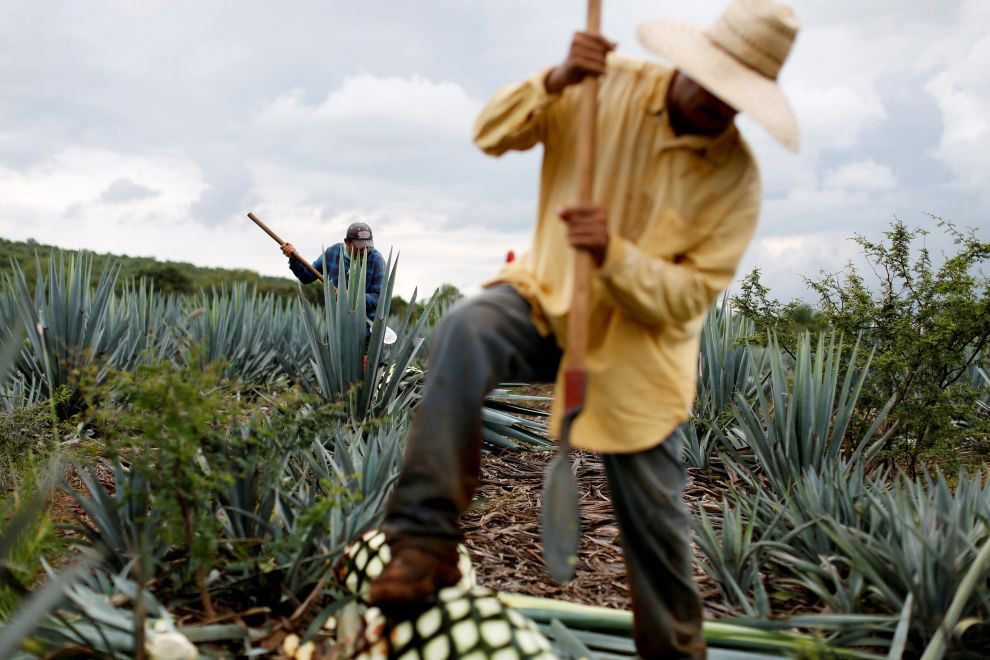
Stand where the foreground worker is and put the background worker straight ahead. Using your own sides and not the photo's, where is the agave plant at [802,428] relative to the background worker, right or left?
right

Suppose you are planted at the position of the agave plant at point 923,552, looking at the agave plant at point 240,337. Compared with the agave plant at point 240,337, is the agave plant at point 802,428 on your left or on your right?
right

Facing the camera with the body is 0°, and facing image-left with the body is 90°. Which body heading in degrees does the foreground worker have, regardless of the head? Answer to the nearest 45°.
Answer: approximately 45°

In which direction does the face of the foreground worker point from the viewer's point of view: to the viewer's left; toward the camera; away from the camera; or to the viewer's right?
toward the camera

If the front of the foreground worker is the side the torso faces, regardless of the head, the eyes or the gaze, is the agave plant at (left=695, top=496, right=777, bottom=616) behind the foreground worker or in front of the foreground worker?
behind

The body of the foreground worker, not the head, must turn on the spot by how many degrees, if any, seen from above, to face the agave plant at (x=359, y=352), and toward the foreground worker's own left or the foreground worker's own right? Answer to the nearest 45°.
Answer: approximately 90° to the foreground worker's own right

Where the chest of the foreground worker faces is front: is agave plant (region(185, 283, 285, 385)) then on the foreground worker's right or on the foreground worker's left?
on the foreground worker's right

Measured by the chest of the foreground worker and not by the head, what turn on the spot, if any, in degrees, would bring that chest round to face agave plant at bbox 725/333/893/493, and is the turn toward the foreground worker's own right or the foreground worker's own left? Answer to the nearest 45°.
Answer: approximately 180°
